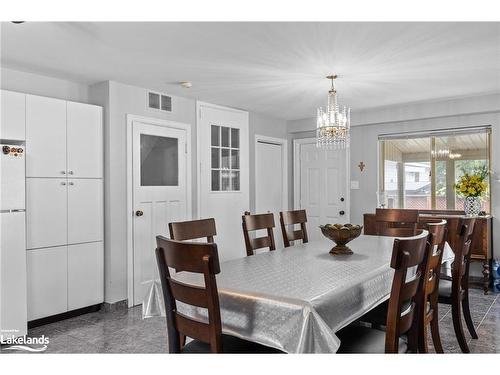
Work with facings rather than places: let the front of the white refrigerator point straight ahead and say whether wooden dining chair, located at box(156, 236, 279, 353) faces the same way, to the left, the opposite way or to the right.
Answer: to the left

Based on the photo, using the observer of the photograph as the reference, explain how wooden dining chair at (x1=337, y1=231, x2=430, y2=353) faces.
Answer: facing away from the viewer and to the left of the viewer

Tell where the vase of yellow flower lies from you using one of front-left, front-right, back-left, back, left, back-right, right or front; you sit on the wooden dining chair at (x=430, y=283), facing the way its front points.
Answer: right

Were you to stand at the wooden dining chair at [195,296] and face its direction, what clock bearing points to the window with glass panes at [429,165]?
The window with glass panes is roughly at 12 o'clock from the wooden dining chair.

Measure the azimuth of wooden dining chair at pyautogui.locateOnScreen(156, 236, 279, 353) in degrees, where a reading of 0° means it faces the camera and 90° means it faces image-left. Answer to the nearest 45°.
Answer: approximately 225°

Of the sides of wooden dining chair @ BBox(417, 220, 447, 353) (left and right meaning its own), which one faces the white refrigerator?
front

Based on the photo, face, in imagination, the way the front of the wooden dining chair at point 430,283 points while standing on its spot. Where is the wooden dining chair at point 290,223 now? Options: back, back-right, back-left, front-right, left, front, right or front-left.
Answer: front-right

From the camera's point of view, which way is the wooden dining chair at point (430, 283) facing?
to the viewer's left

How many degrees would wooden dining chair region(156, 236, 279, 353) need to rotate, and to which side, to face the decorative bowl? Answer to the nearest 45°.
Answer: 0° — it already faces it

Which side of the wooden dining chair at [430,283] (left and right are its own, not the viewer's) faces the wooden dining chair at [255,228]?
front

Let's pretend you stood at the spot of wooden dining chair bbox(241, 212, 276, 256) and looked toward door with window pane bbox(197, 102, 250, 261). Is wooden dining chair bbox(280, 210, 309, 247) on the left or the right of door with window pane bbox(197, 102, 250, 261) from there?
right

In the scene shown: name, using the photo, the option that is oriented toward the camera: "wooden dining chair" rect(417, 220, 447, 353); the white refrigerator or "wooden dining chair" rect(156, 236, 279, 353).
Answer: the white refrigerator

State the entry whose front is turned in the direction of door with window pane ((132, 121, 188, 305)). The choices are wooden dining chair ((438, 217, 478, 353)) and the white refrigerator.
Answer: the wooden dining chair
